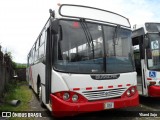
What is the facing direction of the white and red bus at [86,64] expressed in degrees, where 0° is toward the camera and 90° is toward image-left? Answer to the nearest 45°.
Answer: approximately 315°

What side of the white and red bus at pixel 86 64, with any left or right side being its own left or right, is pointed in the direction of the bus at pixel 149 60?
left

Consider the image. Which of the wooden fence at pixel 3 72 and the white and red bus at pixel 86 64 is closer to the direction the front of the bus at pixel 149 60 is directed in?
the white and red bus

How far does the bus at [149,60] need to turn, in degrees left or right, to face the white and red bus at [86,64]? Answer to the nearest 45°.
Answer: approximately 90° to its right

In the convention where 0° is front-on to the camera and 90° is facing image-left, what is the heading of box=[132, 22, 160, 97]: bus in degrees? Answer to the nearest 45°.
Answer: approximately 315°
